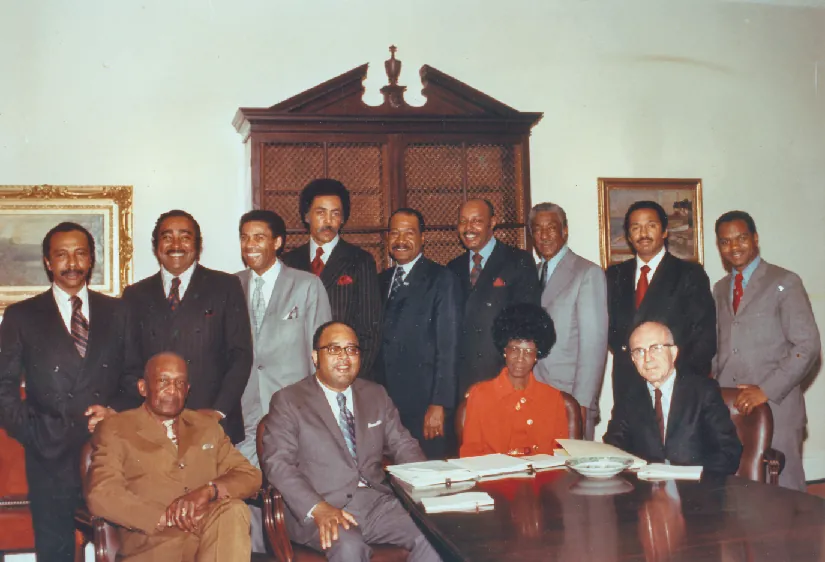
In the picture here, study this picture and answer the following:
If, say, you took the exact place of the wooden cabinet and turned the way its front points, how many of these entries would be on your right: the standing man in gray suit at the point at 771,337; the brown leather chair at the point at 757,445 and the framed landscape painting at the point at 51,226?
1

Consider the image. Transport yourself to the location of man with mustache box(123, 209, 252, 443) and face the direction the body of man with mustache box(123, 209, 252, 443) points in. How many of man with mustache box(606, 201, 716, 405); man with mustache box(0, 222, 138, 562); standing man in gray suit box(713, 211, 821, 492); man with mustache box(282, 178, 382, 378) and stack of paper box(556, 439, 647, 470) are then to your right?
1

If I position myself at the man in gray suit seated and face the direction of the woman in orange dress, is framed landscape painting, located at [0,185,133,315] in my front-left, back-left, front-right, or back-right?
back-left

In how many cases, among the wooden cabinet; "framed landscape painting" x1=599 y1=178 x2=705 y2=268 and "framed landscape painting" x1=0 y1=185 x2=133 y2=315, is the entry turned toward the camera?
3

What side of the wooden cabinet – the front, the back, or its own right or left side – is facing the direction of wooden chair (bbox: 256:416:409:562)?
front

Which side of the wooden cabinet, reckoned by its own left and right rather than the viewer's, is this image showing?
front

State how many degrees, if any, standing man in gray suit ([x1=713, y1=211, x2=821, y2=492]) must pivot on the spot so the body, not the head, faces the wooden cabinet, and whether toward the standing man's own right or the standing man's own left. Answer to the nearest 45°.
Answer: approximately 45° to the standing man's own right

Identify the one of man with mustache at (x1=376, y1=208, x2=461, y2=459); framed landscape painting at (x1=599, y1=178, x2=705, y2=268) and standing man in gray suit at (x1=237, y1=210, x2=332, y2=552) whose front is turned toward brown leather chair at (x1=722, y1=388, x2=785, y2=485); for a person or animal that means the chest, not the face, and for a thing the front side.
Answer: the framed landscape painting

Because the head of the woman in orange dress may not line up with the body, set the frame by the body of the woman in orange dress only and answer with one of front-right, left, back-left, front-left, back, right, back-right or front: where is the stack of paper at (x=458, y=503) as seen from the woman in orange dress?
front

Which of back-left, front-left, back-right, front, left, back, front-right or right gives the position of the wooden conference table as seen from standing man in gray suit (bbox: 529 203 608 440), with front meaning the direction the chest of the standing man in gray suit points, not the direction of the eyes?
front-left

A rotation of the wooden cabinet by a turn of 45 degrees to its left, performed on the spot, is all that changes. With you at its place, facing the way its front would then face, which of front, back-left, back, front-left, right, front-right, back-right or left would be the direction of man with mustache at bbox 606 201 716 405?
front

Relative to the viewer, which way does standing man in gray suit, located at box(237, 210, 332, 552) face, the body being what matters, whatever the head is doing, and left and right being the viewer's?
facing the viewer and to the left of the viewer

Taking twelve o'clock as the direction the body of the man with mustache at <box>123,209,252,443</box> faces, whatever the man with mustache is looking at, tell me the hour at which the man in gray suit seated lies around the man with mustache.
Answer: The man in gray suit seated is roughly at 11 o'clock from the man with mustache.

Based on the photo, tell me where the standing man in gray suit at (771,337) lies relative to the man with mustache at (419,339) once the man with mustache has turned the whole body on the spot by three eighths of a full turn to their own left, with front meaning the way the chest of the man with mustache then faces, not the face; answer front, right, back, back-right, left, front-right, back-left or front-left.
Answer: front

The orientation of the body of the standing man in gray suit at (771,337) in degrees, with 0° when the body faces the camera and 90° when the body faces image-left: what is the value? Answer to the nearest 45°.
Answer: approximately 45°

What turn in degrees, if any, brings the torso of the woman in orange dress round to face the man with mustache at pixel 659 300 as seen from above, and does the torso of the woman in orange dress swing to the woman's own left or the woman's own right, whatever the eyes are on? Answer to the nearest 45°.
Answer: approximately 135° to the woman's own left

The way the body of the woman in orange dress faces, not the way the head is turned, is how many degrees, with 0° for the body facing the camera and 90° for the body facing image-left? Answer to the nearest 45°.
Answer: approximately 0°

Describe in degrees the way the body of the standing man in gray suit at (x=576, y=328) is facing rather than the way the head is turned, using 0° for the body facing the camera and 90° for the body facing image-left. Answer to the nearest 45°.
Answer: approximately 45°

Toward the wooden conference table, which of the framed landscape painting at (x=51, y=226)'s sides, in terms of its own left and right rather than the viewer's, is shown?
front
